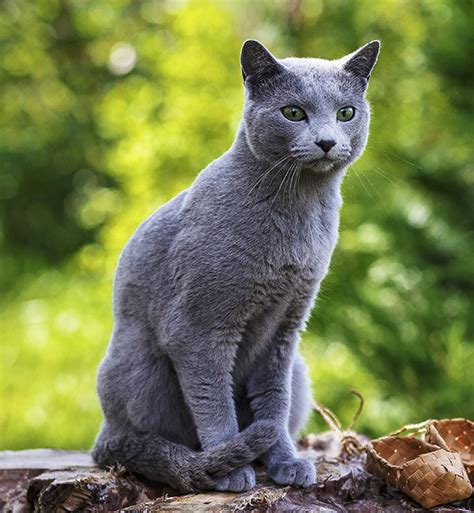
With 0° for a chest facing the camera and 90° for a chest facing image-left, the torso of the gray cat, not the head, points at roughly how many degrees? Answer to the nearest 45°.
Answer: approximately 315°
